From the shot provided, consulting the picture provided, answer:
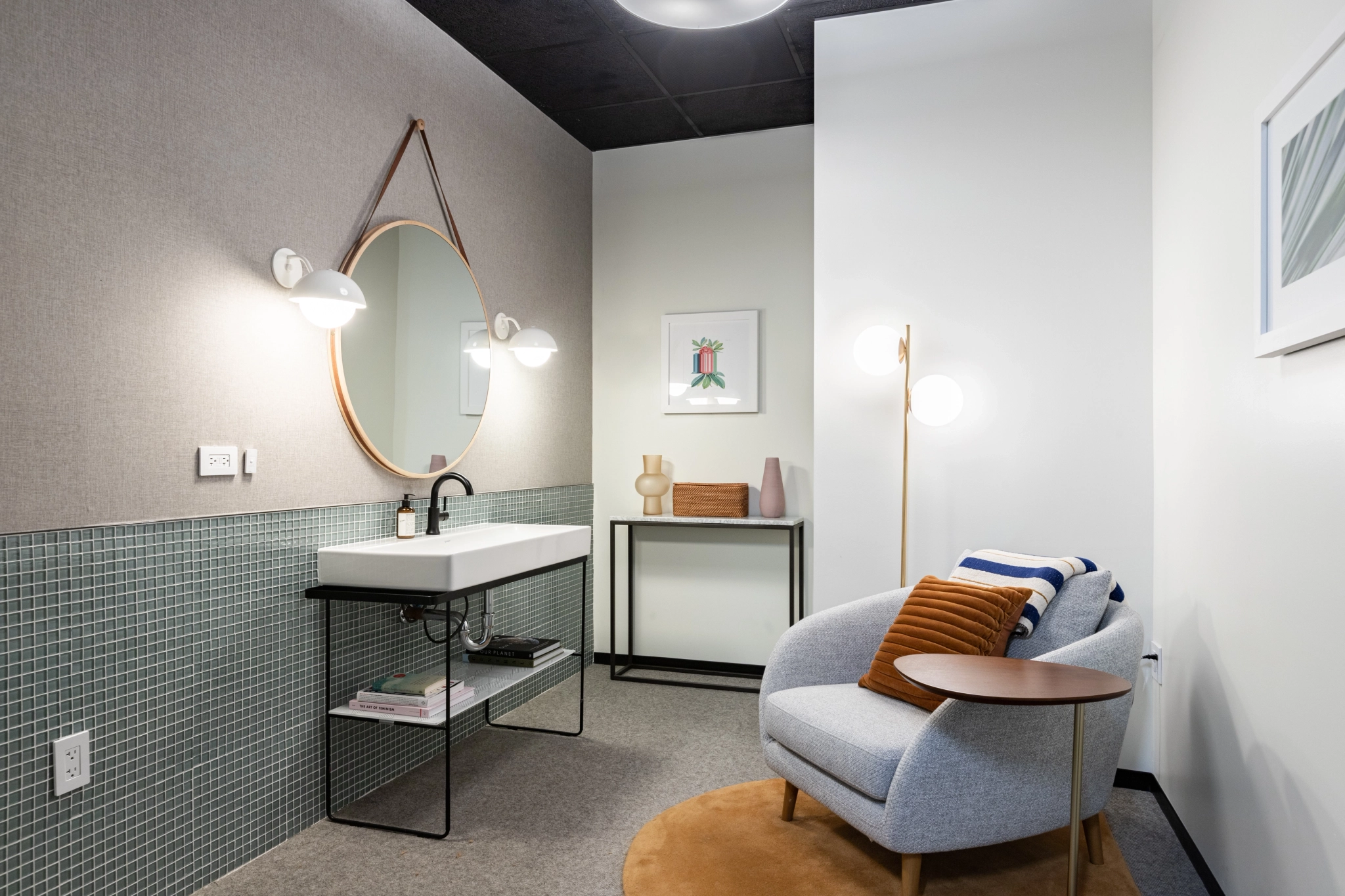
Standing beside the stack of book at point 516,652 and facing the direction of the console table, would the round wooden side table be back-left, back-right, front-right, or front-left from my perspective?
back-right

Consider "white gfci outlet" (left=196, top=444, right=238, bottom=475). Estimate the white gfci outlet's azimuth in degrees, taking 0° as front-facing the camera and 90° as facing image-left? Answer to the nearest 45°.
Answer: approximately 315°

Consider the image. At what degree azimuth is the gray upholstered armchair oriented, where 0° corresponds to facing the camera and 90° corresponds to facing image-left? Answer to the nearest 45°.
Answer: approximately 45°

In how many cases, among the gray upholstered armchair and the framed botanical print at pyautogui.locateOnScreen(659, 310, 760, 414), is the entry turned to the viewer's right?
0

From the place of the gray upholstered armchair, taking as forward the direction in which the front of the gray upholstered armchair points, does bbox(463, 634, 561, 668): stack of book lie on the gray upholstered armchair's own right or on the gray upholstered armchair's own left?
on the gray upholstered armchair's own right

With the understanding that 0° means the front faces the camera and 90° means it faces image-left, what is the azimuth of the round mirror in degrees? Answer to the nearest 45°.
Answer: approximately 315°
